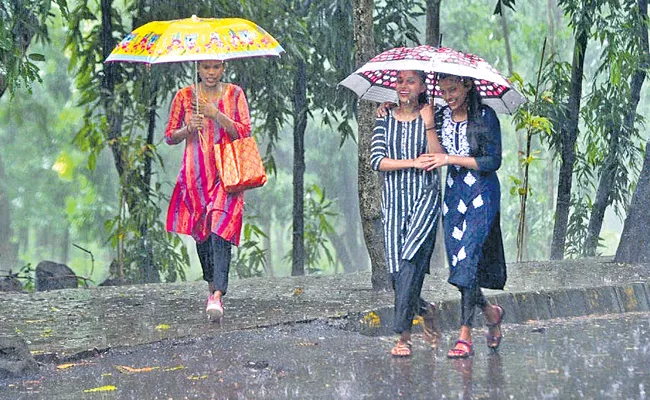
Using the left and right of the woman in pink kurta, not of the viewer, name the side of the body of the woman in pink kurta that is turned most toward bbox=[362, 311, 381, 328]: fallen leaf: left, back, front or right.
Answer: left

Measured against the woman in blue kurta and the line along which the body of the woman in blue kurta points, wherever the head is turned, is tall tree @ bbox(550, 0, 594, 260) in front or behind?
behind

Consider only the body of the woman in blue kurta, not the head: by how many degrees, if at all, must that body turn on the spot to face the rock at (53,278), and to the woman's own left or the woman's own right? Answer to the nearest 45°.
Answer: approximately 90° to the woman's own right

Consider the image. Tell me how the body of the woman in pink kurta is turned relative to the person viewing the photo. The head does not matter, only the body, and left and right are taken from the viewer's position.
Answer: facing the viewer

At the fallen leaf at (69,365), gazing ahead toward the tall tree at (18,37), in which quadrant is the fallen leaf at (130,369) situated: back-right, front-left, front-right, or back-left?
back-right

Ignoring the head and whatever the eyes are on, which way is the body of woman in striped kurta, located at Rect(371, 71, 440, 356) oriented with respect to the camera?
toward the camera

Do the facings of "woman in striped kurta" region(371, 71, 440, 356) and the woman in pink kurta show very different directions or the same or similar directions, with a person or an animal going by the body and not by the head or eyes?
same or similar directions

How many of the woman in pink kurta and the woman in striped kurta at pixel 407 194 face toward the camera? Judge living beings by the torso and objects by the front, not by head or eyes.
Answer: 2

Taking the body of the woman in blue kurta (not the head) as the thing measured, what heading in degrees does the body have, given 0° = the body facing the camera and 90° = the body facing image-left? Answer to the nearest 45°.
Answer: approximately 45°

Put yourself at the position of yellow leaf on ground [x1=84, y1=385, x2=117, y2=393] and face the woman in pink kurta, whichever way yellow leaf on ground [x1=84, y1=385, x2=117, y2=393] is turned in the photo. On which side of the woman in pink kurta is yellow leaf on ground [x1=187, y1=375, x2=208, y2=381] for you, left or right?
right

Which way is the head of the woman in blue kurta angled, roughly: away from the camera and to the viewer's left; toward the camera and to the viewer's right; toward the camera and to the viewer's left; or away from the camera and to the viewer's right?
toward the camera and to the viewer's left
